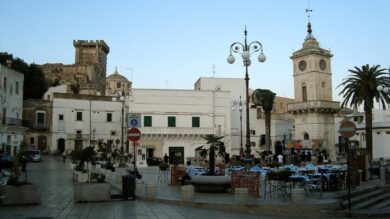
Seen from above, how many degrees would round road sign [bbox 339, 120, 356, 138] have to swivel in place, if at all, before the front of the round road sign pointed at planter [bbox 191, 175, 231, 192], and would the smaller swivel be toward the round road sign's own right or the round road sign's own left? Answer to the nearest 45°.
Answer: approximately 135° to the round road sign's own right

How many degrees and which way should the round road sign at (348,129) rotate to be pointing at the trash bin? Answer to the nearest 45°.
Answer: approximately 90° to its right

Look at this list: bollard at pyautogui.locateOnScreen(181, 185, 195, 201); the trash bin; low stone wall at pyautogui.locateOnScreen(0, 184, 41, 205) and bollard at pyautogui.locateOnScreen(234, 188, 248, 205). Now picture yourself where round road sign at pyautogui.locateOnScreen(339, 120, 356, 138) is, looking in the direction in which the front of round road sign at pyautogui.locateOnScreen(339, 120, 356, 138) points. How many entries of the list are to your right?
4

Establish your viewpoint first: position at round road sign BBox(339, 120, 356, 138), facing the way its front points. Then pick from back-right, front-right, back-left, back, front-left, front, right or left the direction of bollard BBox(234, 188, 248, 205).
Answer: right

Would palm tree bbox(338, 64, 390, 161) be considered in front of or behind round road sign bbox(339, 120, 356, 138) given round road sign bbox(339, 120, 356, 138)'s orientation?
behind

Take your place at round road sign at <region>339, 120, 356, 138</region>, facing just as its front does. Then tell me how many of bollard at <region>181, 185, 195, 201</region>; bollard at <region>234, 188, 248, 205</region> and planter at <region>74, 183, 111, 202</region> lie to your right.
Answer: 3

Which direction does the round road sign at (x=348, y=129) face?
toward the camera

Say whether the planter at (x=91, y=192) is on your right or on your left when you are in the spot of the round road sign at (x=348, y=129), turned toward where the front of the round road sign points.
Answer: on your right

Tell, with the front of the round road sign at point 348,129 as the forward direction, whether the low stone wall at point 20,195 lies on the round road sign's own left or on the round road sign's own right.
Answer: on the round road sign's own right

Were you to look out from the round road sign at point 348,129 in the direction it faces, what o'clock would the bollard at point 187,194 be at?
The bollard is roughly at 3 o'clock from the round road sign.
